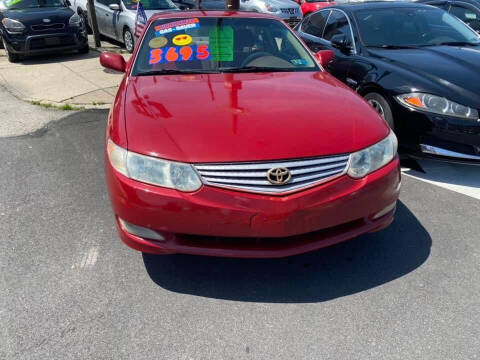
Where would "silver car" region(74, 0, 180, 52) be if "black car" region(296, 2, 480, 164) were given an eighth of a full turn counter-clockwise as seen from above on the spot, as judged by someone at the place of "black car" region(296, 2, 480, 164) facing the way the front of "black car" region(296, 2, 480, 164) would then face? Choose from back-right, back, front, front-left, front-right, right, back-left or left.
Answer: back-left

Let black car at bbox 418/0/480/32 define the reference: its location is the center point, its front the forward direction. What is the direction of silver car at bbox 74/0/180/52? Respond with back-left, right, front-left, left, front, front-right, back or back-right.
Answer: back-right

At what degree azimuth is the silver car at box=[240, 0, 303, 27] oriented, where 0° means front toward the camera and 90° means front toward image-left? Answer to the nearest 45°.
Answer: approximately 315°

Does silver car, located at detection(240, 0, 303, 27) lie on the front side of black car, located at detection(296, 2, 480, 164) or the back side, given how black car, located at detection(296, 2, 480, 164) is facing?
on the back side

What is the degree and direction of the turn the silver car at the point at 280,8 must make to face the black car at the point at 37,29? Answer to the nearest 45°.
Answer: approximately 90° to its right

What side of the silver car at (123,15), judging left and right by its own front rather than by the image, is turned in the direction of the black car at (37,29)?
right

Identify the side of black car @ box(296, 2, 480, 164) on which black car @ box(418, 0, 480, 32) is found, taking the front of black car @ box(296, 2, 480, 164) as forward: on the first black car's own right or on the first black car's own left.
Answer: on the first black car's own left

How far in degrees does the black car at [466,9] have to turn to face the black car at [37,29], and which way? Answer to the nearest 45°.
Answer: approximately 135° to its right

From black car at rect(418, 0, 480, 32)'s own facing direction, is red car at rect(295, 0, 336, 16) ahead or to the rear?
to the rear
